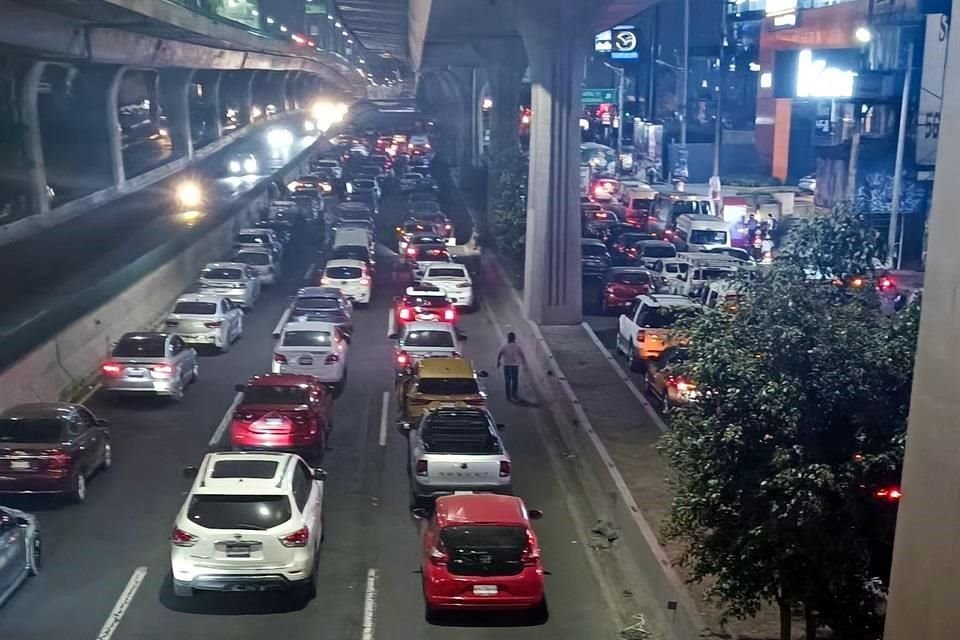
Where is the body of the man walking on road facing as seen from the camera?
away from the camera

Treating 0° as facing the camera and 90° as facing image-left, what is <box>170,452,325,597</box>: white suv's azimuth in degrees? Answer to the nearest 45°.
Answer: approximately 180°

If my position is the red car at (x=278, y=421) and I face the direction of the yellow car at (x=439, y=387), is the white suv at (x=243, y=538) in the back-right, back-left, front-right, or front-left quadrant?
back-right

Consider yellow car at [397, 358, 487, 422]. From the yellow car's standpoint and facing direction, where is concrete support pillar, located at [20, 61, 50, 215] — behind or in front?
in front

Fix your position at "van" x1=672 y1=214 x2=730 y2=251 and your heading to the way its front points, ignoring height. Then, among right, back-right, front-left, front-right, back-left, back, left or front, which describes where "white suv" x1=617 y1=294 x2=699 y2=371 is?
back-left

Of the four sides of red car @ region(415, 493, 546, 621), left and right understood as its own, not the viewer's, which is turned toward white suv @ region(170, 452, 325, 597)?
left

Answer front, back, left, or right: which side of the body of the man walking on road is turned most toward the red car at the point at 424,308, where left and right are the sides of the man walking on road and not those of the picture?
front

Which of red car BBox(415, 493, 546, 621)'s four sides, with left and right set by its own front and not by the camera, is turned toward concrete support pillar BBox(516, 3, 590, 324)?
front

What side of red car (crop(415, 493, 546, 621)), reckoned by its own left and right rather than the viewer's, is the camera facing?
back

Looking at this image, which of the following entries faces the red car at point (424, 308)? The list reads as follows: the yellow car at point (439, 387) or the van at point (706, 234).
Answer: the yellow car

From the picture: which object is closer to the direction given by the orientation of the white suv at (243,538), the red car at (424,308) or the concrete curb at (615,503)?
the red car

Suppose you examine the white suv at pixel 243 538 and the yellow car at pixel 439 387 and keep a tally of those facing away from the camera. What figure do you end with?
2

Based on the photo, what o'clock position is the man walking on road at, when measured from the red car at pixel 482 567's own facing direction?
The man walking on road is roughly at 12 o'clock from the red car.

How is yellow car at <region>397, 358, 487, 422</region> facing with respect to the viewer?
away from the camera

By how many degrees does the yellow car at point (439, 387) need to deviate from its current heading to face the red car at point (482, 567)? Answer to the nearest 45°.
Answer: approximately 180°

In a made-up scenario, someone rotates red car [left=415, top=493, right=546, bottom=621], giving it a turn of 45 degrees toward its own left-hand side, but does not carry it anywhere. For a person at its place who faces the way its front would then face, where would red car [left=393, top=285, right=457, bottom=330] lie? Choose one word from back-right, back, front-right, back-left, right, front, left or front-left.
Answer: front-right

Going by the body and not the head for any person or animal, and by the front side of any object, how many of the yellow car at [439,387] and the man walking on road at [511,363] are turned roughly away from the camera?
2
